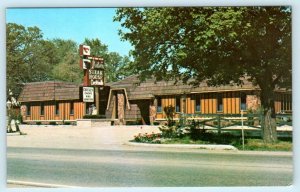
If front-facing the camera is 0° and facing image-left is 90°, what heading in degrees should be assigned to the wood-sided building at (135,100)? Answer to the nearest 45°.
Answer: approximately 0°

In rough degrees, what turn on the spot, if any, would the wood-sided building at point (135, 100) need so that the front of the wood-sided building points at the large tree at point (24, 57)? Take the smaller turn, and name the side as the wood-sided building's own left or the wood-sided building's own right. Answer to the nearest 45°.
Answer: approximately 90° to the wood-sided building's own right
